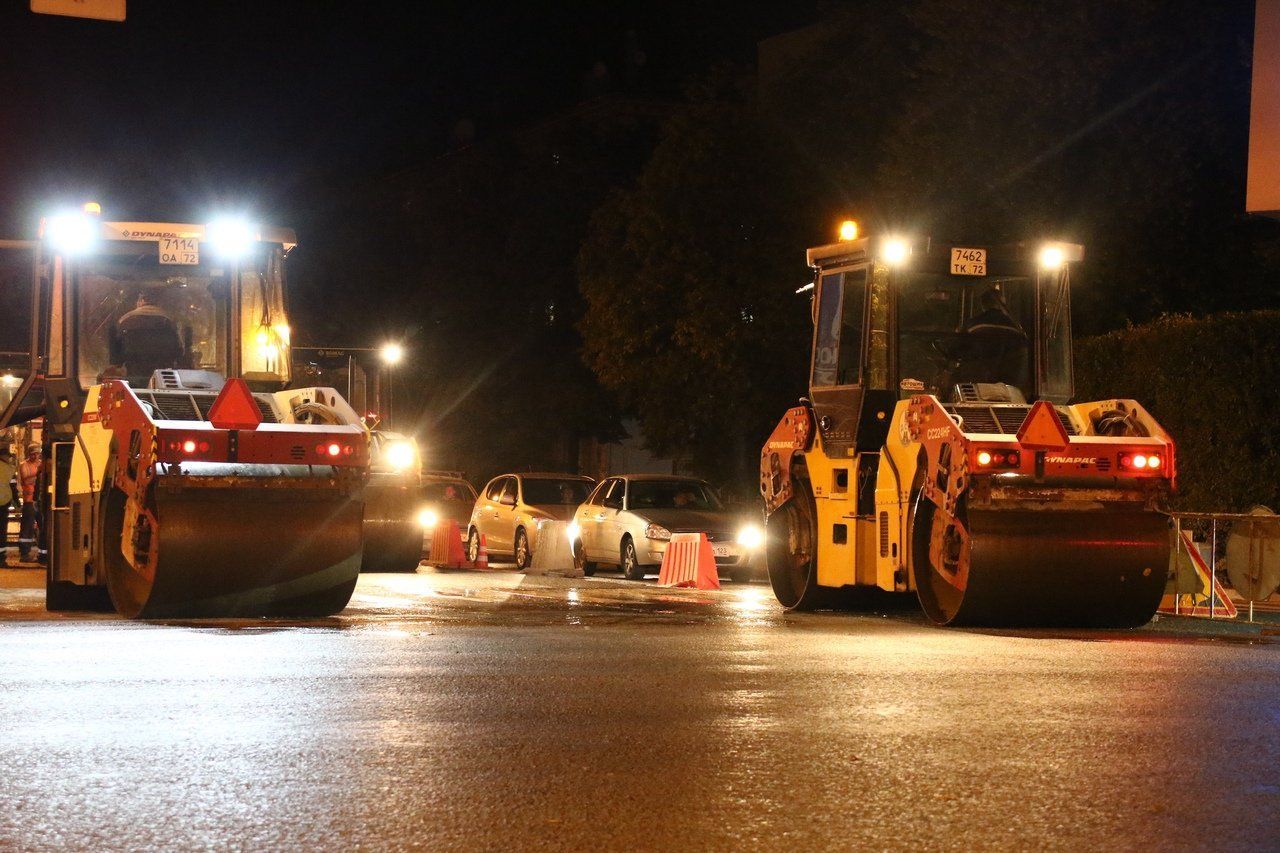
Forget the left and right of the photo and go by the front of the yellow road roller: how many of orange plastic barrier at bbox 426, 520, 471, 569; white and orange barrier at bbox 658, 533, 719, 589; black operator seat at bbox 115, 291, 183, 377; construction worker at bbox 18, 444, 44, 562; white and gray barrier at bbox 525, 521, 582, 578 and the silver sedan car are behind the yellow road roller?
0

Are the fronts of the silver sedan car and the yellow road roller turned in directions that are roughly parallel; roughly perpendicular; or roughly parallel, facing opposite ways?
roughly parallel, facing opposite ways

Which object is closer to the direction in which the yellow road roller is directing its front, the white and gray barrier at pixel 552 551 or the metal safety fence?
the white and gray barrier

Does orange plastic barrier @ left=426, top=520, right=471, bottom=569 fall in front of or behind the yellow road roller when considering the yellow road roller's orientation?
in front

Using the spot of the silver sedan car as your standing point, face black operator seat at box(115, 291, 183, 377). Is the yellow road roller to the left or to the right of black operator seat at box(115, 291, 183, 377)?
left

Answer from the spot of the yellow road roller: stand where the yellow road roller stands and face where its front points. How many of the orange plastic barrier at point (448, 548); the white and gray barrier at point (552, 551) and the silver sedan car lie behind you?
0

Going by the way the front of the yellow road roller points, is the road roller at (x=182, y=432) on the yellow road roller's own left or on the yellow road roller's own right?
on the yellow road roller's own left

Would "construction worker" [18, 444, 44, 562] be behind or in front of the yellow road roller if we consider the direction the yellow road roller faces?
in front

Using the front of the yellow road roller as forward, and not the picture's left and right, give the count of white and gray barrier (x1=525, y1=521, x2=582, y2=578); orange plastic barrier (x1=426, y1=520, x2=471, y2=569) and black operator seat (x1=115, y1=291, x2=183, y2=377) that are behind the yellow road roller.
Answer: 0

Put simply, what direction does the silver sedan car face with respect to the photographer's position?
facing the viewer and to the right of the viewer

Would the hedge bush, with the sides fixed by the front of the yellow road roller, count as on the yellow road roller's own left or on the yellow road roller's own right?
on the yellow road roller's own right

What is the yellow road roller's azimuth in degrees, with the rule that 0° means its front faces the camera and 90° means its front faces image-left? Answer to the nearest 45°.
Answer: approximately 135°

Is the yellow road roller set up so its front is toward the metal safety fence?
no
